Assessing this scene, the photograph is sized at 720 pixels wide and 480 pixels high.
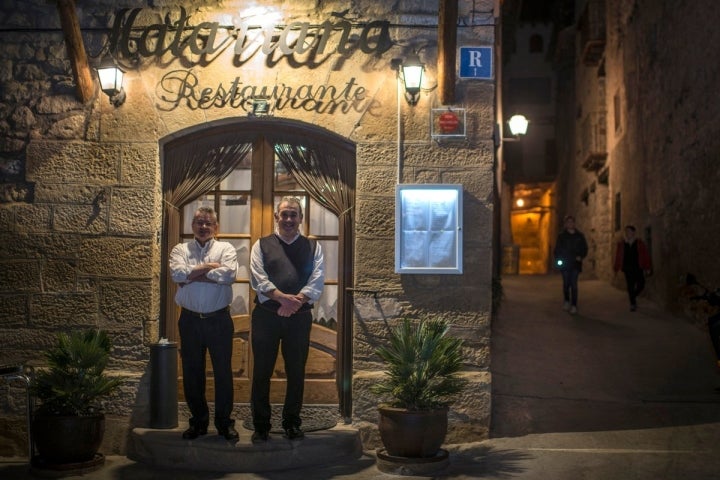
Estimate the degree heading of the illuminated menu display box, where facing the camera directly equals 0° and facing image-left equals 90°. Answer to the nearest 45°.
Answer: approximately 0°

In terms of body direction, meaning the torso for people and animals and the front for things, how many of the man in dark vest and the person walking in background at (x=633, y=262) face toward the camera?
2

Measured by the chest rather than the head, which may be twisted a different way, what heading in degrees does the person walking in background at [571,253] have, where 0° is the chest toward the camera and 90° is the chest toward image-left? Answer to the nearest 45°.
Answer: approximately 0°

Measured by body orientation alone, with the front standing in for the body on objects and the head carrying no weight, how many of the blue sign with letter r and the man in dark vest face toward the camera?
2

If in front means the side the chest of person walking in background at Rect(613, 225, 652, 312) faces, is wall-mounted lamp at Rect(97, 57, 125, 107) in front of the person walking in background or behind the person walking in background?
in front

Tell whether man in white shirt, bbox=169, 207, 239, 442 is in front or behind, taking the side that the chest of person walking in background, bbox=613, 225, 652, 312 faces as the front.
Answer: in front

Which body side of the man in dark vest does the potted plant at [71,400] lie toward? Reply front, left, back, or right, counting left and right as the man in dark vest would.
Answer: right
